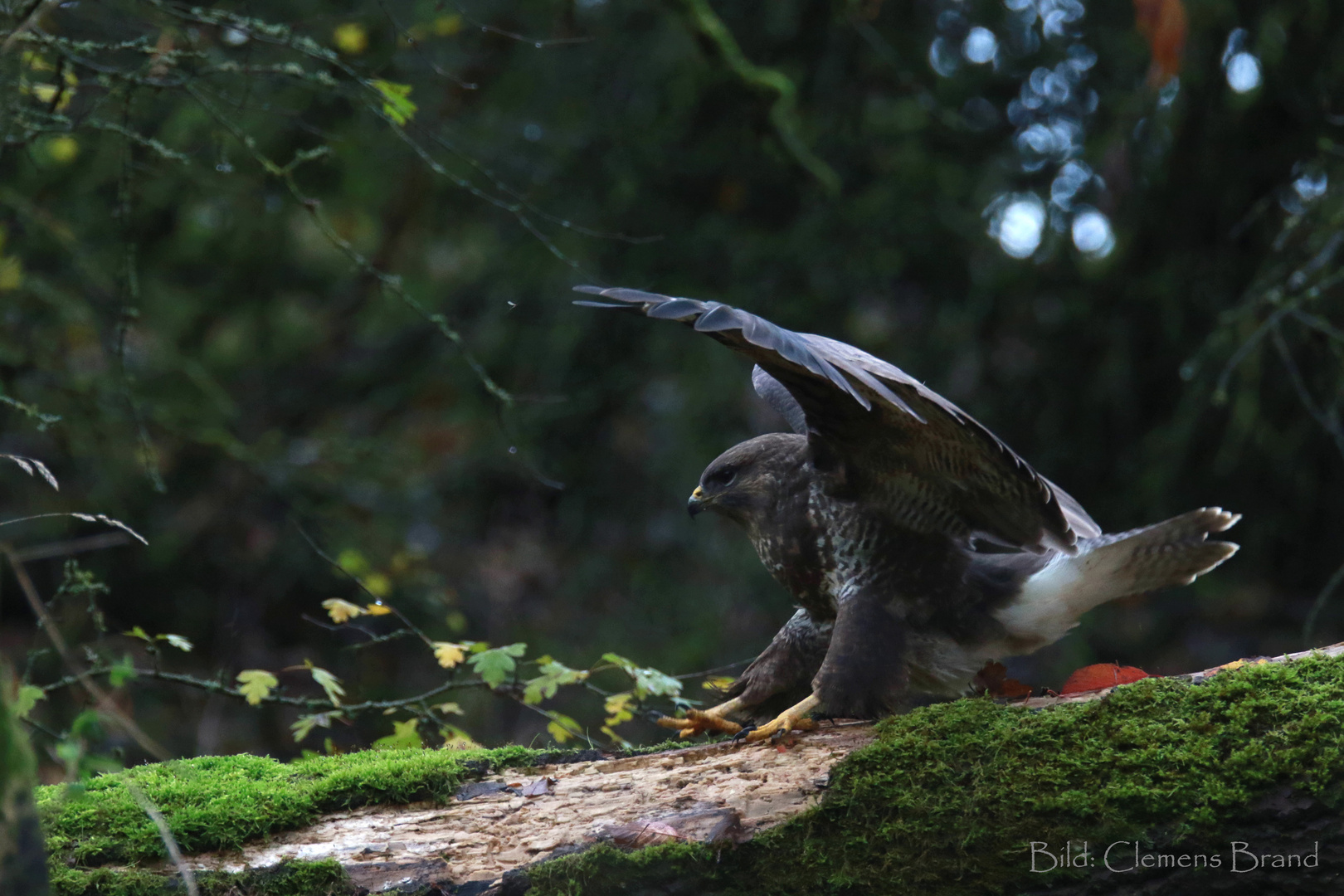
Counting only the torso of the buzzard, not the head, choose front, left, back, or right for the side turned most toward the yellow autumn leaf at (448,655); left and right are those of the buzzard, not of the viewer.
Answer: front

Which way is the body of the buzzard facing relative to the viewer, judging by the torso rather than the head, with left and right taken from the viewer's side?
facing to the left of the viewer

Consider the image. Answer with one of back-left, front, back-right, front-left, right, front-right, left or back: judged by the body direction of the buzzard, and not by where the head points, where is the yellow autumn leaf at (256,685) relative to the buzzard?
front

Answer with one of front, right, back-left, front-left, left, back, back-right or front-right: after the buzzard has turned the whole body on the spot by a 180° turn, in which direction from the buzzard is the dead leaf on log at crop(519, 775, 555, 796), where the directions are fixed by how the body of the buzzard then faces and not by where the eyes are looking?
back-right

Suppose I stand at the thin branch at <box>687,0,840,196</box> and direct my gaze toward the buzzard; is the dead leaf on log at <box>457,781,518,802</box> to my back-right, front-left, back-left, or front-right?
front-right

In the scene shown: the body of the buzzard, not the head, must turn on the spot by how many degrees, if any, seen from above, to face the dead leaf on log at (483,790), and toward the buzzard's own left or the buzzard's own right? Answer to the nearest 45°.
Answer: approximately 45° to the buzzard's own left

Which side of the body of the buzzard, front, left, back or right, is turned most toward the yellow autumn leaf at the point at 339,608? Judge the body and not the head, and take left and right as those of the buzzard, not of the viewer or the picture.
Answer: front
